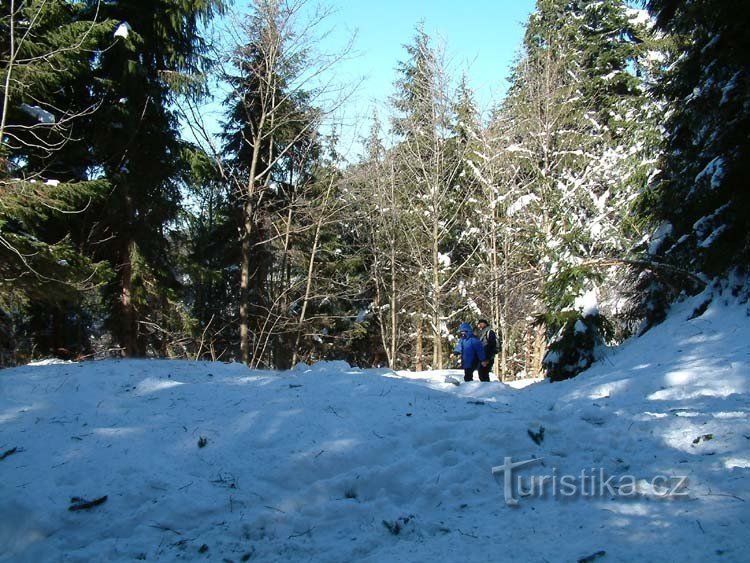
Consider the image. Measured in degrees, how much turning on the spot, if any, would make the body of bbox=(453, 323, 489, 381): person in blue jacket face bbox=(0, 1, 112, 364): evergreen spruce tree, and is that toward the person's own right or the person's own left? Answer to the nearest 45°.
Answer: approximately 45° to the person's own right

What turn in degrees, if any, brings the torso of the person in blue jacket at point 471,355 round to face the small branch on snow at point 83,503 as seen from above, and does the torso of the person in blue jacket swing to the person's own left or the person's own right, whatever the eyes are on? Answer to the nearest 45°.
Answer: approximately 45° to the person's own left

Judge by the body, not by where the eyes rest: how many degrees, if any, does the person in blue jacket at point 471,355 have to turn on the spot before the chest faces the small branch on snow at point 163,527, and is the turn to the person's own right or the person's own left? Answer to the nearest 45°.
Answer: approximately 45° to the person's own left

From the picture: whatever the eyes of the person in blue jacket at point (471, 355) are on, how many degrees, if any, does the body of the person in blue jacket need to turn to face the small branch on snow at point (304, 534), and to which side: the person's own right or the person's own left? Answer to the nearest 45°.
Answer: approximately 45° to the person's own left

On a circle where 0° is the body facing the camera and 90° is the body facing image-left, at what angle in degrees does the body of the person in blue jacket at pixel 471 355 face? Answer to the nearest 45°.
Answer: approximately 45°

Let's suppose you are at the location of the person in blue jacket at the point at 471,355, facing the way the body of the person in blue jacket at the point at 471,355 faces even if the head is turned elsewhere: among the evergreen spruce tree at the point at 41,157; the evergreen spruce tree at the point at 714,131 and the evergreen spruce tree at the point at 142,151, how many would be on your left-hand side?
1

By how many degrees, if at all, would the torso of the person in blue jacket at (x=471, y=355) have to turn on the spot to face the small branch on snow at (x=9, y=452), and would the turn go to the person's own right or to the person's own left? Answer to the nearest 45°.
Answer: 0° — they already face it
